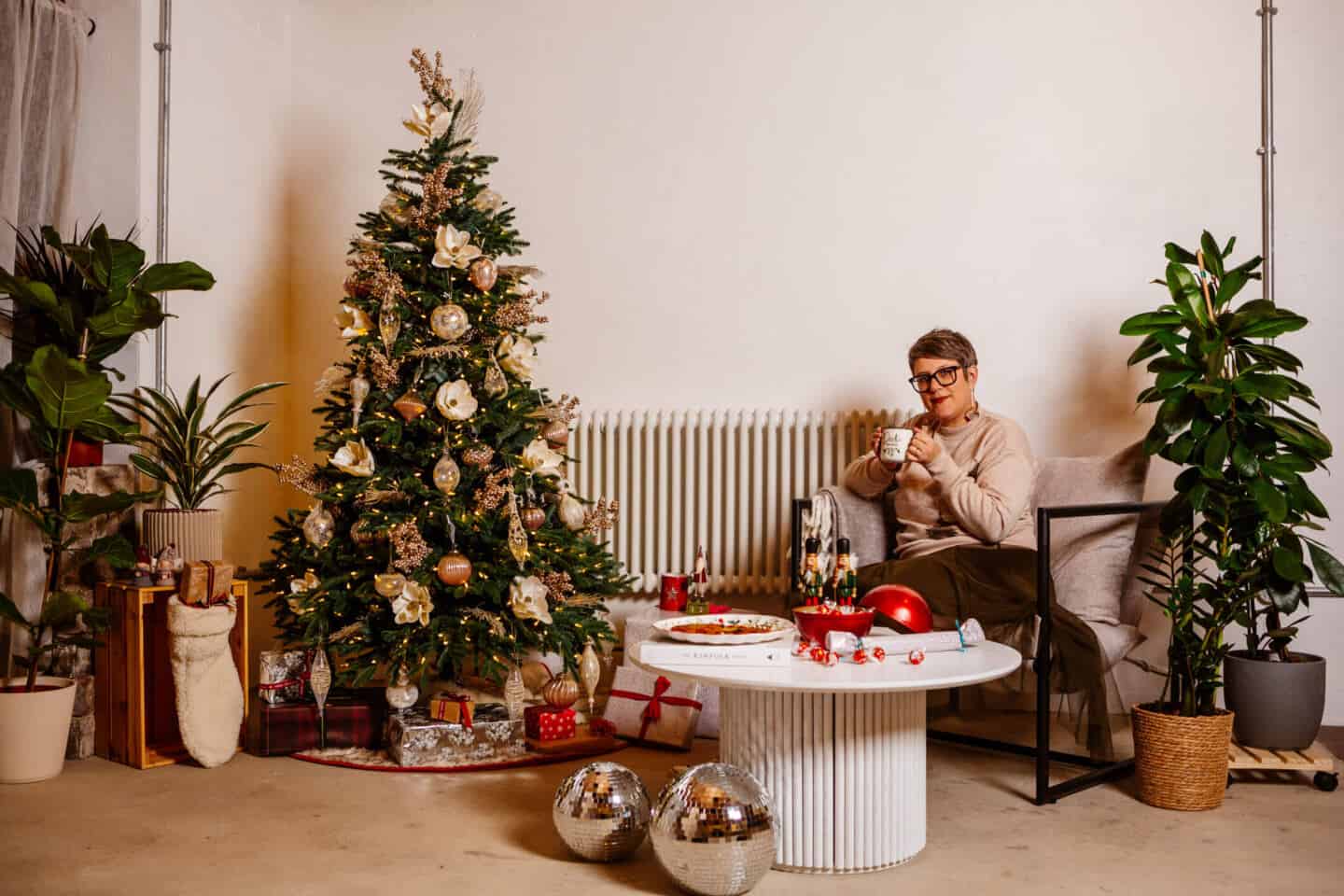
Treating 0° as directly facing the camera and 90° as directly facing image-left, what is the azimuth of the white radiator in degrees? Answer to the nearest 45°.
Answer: approximately 0°

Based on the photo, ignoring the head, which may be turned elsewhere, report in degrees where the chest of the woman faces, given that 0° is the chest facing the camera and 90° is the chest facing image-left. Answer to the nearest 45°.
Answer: approximately 45°

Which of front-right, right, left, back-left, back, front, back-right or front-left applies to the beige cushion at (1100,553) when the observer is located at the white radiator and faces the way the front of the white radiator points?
front-left

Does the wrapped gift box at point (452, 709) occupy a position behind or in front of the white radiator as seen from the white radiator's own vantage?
in front

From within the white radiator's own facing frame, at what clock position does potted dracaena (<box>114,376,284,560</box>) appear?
The potted dracaena is roughly at 2 o'clock from the white radiator.

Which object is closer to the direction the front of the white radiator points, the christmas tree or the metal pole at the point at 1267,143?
the christmas tree

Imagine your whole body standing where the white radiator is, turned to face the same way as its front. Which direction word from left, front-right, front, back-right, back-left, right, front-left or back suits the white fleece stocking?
front-right

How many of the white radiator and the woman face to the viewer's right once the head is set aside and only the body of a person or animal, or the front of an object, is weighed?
0

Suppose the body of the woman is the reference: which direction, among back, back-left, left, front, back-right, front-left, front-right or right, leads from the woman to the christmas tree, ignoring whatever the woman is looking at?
front-right

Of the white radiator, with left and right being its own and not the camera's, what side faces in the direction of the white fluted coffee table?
front

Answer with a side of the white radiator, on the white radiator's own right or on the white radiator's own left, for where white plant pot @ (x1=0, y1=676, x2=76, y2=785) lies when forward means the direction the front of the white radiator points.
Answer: on the white radiator's own right
